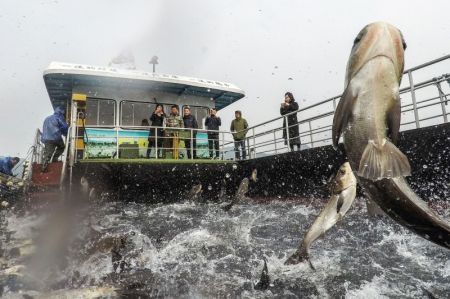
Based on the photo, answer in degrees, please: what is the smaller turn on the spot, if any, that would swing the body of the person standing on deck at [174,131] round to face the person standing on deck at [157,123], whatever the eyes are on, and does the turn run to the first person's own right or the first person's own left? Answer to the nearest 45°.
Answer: approximately 45° to the first person's own right

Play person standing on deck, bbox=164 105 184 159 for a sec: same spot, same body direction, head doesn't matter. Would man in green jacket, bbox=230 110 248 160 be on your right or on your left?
on your left

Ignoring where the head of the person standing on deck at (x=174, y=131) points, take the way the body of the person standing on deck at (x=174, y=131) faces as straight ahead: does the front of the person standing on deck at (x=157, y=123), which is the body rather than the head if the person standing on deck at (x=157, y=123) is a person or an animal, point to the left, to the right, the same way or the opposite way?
the same way

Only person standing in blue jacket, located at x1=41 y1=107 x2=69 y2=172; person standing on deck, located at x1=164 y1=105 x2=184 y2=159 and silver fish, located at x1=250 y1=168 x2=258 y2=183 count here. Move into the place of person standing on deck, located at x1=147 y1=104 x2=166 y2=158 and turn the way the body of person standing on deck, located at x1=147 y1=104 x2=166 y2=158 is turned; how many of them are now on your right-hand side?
1

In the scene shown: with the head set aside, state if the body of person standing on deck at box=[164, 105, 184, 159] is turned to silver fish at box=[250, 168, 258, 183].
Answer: no

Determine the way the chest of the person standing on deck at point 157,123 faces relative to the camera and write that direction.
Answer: toward the camera

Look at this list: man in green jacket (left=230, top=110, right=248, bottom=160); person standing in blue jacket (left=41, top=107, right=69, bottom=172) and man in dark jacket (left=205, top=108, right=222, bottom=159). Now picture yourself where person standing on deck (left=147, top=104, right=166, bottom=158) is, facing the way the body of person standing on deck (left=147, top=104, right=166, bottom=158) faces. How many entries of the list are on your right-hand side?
1

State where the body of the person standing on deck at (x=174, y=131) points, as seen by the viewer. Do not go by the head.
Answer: toward the camera

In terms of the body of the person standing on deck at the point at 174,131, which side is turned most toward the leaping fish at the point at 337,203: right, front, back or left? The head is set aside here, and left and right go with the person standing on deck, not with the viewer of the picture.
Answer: front

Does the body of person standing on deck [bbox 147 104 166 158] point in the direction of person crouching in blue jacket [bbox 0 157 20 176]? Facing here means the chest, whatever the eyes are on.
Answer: no

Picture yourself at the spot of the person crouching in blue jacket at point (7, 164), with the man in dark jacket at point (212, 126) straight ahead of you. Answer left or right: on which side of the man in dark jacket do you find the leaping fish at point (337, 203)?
right

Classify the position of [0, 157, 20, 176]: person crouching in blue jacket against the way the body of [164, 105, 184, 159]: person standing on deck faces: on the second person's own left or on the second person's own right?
on the second person's own right

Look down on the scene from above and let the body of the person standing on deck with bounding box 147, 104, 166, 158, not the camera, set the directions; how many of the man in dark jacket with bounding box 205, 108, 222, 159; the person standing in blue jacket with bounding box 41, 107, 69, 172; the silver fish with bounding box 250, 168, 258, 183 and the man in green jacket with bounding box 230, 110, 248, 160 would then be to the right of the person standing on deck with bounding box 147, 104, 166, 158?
1

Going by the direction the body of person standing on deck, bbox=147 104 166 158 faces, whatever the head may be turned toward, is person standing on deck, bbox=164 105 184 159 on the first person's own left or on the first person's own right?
on the first person's own left

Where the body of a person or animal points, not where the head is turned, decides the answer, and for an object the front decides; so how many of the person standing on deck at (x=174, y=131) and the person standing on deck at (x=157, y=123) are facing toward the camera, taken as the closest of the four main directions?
2
